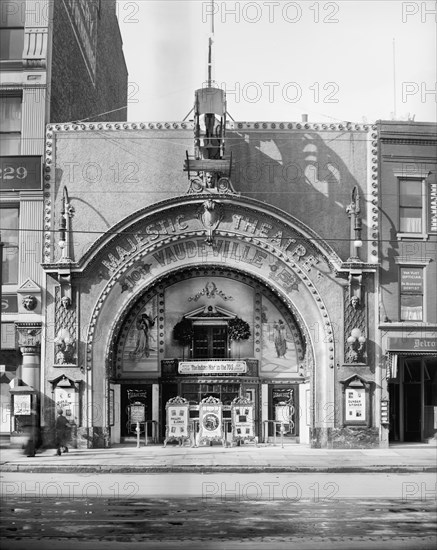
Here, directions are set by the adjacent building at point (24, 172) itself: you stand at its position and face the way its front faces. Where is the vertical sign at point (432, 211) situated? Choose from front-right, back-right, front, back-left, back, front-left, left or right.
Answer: left

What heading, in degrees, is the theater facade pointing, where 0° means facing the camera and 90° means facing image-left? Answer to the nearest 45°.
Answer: approximately 0°

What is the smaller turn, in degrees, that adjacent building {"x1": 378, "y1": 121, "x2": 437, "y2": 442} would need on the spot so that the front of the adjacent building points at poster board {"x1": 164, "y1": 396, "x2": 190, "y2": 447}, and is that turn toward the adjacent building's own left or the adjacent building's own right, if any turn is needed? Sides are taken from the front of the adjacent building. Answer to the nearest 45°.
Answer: approximately 90° to the adjacent building's own right

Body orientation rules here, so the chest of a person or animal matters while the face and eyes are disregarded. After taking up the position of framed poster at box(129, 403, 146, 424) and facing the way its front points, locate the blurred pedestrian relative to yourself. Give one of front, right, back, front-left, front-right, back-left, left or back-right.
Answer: front-right

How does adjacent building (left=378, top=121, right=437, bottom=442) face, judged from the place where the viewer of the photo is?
facing the viewer

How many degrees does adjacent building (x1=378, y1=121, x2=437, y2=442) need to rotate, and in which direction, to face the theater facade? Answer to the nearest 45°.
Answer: approximately 90° to its right

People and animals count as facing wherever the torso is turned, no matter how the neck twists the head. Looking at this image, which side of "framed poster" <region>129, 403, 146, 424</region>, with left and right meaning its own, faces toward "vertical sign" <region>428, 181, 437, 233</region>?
left

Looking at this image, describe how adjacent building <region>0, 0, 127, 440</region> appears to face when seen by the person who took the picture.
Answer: facing the viewer

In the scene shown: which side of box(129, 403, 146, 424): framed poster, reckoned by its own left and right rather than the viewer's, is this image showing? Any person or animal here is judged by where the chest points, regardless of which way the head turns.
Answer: front

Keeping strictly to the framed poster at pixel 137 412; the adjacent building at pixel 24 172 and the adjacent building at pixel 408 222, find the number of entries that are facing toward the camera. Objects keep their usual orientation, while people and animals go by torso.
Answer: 3

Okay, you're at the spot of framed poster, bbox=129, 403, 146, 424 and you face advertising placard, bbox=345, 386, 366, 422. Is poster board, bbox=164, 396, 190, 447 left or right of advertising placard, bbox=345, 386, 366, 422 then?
right

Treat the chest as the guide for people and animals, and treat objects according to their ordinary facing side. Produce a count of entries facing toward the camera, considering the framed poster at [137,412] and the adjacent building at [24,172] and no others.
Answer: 2
